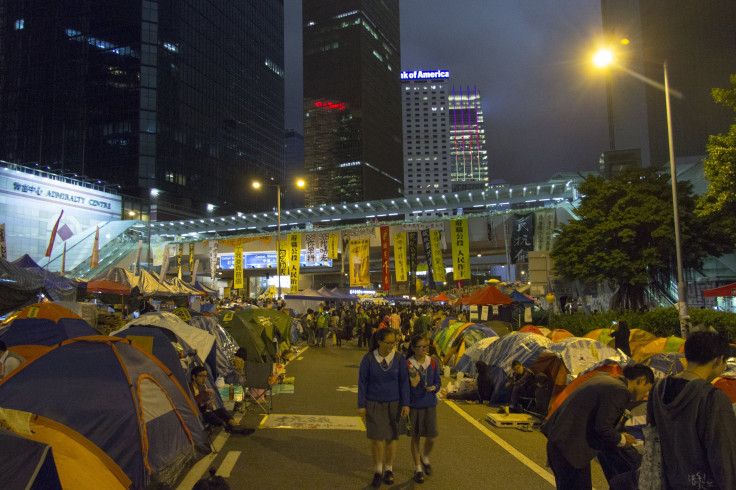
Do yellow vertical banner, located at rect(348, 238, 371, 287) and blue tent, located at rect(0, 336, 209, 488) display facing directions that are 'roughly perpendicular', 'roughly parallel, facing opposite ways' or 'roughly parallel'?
roughly perpendicular

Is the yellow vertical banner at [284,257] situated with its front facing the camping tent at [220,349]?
yes

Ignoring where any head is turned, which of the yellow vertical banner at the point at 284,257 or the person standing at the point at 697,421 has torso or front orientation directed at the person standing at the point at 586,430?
the yellow vertical banner

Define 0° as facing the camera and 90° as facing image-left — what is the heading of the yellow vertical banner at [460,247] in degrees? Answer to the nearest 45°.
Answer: approximately 0°

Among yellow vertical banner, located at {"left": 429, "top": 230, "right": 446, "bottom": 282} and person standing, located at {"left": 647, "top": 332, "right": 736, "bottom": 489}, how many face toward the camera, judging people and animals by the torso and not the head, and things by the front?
1

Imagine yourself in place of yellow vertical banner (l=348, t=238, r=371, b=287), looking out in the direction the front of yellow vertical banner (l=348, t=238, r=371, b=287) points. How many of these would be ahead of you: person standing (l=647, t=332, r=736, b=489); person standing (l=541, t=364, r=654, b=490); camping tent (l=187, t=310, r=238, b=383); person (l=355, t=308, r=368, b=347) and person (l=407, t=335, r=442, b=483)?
5

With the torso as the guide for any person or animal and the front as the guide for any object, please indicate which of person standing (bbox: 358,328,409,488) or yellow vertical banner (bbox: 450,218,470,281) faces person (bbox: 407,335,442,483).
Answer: the yellow vertical banner

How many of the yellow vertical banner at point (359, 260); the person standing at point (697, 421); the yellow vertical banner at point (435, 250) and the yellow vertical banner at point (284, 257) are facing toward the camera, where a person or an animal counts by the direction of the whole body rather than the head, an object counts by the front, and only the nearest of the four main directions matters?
3

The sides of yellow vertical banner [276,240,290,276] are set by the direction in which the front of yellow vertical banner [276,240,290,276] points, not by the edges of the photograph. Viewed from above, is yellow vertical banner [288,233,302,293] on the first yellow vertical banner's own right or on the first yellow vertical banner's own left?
on the first yellow vertical banner's own left

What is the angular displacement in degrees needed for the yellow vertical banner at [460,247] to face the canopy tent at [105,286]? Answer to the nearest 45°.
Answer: approximately 45° to its right

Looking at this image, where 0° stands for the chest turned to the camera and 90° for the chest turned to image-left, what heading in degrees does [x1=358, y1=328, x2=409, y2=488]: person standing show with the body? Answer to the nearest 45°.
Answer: approximately 0°

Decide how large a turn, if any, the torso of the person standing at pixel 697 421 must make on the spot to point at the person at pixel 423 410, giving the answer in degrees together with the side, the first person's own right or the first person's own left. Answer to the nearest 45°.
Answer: approximately 90° to the first person's own left
